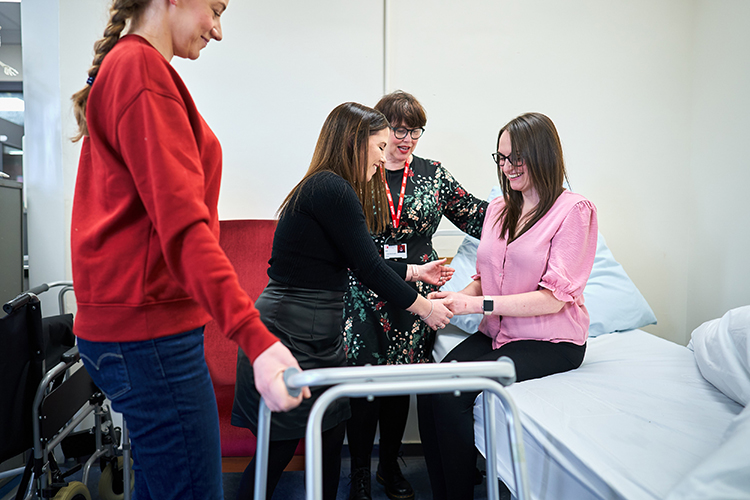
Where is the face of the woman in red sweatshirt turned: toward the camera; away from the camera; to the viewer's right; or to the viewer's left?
to the viewer's right

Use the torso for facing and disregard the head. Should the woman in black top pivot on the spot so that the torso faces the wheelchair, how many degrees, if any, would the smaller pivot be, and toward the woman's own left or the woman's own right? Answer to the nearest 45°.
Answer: approximately 180°

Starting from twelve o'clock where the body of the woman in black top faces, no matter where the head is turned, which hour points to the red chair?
The red chair is roughly at 8 o'clock from the woman in black top.

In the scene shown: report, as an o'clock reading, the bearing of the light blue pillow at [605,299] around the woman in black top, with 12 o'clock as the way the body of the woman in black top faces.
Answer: The light blue pillow is roughly at 11 o'clock from the woman in black top.

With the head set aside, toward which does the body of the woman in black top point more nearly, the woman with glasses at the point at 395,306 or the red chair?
the woman with glasses

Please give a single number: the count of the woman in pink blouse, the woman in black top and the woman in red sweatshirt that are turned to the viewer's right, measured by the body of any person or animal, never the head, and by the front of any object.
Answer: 2

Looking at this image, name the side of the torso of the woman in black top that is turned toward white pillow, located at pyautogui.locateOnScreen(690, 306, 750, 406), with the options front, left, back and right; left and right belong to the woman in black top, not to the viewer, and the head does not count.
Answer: front

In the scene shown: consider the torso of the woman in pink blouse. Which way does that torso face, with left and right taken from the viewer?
facing the viewer and to the left of the viewer

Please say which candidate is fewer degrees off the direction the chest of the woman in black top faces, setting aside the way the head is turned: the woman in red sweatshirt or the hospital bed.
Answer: the hospital bed

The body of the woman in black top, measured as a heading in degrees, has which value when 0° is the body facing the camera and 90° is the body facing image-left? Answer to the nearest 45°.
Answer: approximately 270°

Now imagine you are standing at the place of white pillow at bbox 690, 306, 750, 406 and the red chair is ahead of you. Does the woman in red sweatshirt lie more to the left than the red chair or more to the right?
left

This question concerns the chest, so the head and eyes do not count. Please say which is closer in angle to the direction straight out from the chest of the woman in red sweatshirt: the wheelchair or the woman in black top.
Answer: the woman in black top

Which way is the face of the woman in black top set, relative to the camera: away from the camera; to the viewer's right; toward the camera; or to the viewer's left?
to the viewer's right

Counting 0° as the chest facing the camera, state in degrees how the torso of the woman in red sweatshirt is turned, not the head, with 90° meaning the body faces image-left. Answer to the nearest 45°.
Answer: approximately 270°
